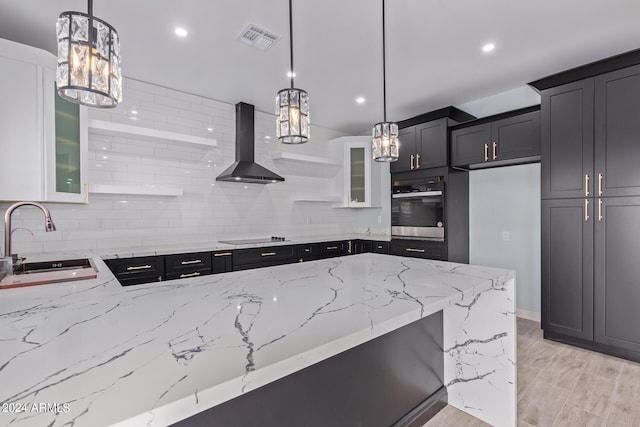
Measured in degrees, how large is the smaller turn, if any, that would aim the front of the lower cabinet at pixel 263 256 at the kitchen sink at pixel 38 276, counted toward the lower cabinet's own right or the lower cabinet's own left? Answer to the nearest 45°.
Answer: approximately 90° to the lower cabinet's own right

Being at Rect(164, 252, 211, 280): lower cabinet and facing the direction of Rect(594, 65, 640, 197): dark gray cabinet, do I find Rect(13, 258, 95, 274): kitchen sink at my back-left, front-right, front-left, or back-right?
back-right

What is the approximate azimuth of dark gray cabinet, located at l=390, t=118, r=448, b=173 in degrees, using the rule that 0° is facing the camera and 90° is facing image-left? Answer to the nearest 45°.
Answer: approximately 45°

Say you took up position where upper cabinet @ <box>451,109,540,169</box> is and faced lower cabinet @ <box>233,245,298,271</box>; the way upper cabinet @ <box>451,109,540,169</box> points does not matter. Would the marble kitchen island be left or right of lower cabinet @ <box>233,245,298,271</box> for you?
left

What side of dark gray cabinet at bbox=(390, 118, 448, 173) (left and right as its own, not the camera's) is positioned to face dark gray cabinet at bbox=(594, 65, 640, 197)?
left

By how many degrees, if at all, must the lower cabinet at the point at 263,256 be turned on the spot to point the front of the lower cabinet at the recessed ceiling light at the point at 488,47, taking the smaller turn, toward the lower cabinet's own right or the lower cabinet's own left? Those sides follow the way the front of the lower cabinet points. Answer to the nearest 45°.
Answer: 0° — it already faces it

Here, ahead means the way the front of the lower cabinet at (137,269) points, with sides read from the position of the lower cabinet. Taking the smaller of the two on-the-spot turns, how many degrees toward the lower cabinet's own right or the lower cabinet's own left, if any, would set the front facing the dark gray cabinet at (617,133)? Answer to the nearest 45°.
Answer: approximately 45° to the lower cabinet's own left

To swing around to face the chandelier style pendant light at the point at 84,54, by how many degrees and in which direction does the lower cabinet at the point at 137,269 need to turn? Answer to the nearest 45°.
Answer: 0° — it already faces it

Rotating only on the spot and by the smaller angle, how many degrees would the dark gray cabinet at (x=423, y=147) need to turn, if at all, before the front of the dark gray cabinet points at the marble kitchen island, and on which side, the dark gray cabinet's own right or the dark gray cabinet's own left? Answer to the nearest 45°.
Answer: approximately 45° to the dark gray cabinet's own left
